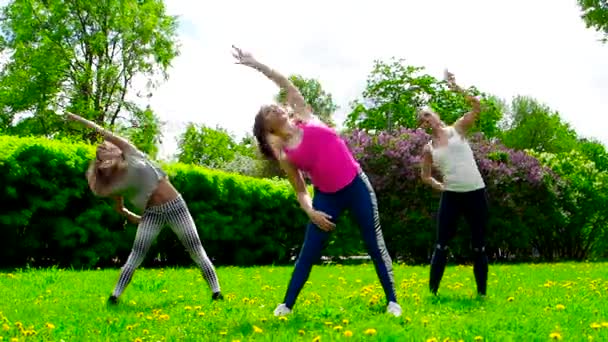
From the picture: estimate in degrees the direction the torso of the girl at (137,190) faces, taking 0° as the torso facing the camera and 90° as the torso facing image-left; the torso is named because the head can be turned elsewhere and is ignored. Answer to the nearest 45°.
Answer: approximately 0°

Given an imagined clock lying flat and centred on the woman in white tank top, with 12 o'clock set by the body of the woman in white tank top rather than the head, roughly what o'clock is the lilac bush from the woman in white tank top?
The lilac bush is roughly at 6 o'clock from the woman in white tank top.

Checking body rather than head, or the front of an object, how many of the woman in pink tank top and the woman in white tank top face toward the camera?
2

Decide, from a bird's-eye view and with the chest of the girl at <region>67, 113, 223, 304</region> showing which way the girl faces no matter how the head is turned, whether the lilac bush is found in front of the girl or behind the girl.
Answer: behind

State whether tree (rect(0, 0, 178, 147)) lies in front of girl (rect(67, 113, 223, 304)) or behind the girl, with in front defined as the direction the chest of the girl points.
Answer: behind

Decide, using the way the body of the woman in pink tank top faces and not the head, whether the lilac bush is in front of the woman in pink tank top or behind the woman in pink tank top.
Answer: behind

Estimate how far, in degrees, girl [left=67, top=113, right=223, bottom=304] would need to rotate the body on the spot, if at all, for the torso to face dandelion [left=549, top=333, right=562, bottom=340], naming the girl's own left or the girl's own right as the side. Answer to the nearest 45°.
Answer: approximately 45° to the girl's own left
